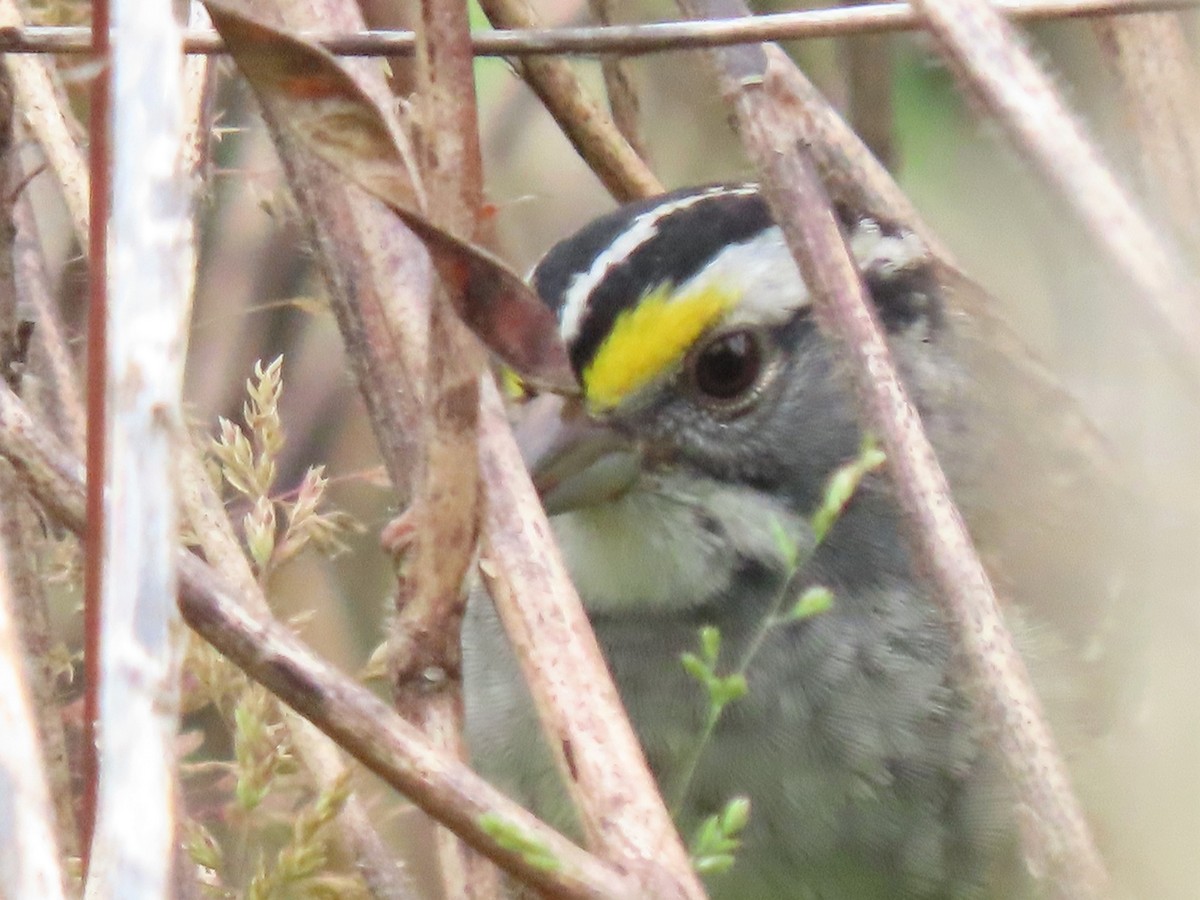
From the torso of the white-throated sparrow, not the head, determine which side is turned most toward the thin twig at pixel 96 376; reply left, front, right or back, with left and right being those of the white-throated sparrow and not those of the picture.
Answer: front

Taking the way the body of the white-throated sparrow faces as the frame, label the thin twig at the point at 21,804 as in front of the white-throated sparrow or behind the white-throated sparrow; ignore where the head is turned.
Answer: in front

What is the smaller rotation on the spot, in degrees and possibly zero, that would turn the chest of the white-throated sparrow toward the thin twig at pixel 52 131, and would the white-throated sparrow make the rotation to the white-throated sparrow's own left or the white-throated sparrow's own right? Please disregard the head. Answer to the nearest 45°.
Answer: approximately 45° to the white-throated sparrow's own right

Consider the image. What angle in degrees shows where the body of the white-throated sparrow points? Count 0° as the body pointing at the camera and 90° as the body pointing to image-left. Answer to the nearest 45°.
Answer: approximately 45°

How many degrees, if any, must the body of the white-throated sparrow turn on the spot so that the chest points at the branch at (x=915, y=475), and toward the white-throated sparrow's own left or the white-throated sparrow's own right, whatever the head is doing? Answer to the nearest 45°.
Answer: approximately 45° to the white-throated sparrow's own left

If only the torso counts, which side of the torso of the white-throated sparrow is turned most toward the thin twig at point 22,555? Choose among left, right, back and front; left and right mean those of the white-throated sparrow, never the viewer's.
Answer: front

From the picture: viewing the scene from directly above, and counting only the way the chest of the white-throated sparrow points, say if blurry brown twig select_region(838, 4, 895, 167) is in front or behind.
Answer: behind

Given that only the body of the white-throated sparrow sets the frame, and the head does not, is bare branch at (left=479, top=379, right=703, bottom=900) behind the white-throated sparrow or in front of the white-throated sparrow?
in front
